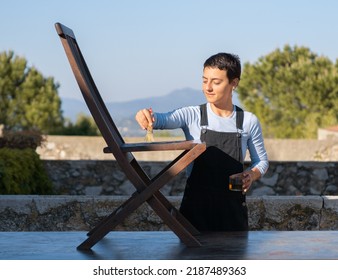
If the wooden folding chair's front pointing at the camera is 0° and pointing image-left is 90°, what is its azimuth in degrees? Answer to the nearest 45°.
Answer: approximately 270°

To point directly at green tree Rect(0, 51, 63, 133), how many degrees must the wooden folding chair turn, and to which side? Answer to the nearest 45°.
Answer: approximately 90° to its left

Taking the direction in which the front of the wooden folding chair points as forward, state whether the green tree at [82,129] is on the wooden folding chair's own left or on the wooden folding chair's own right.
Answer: on the wooden folding chair's own left

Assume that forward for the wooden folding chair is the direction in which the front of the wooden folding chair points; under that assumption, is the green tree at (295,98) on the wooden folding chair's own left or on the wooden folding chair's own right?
on the wooden folding chair's own left
